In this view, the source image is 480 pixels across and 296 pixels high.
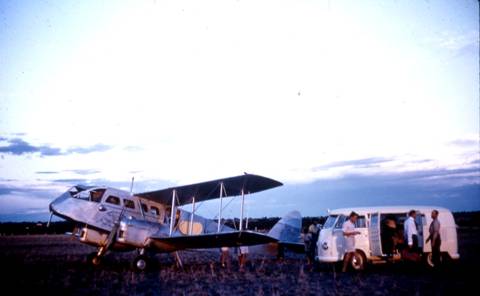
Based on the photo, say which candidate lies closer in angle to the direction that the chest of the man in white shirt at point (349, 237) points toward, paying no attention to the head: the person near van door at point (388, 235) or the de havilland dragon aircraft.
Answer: the person near van door

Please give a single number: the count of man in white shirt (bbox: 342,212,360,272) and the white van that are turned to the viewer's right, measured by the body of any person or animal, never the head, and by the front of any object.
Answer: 1

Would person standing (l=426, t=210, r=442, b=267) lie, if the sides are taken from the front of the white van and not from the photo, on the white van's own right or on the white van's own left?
on the white van's own left

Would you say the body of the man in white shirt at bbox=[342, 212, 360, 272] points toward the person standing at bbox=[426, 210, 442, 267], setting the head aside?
yes

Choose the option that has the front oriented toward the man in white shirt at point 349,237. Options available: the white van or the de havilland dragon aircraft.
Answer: the white van

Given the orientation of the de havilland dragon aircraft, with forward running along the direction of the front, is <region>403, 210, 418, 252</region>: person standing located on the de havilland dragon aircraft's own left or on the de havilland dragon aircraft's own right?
on the de havilland dragon aircraft's own left

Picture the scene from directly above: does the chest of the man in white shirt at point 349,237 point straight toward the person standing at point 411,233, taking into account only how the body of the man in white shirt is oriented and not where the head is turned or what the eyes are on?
yes

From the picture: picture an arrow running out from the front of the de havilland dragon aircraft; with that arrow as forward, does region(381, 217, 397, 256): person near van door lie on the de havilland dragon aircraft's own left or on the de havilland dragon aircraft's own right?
on the de havilland dragon aircraft's own left

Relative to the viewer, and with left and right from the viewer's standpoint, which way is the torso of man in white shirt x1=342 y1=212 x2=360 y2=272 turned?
facing to the right of the viewer

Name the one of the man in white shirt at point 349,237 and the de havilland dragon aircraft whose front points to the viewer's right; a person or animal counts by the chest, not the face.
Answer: the man in white shirt

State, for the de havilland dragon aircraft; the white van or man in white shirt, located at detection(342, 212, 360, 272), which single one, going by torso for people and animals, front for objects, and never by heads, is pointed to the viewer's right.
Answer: the man in white shirt

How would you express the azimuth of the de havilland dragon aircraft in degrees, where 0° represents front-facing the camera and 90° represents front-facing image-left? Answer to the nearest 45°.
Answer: approximately 45°

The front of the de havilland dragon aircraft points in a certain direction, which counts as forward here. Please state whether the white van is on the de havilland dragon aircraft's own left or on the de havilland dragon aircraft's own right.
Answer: on the de havilland dragon aircraft's own left
